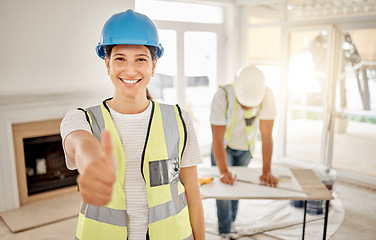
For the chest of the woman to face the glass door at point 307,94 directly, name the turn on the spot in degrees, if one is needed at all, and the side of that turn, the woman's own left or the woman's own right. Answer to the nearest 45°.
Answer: approximately 135° to the woman's own left

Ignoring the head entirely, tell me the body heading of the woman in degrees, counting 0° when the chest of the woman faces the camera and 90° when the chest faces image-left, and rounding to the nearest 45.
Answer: approximately 0°

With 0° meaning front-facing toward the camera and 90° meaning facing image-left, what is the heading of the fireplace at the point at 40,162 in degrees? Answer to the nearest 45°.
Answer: approximately 315°

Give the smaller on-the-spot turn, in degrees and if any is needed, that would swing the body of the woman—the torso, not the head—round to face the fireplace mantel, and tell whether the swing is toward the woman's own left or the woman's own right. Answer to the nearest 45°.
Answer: approximately 135° to the woman's own right

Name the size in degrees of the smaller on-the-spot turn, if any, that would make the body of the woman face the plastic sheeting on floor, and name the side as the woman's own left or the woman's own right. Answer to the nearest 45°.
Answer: approximately 135° to the woman's own left

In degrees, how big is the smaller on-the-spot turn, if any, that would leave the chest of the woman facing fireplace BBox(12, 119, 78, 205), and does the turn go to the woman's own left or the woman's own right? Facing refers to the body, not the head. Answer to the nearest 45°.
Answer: approximately 180°
